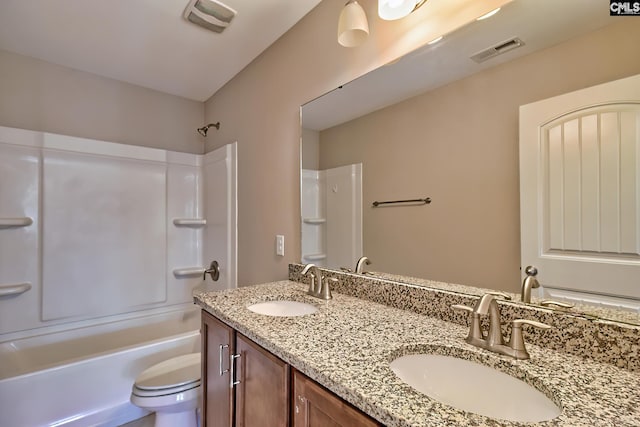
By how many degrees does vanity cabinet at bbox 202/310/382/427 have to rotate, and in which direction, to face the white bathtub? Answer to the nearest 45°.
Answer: approximately 90° to its right

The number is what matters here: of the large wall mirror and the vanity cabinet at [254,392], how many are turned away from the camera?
0

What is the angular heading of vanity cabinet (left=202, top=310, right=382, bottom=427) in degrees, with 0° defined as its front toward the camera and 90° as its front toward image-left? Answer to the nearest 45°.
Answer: approximately 45°

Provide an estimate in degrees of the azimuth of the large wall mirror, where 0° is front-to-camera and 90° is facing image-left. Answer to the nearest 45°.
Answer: approximately 45°
